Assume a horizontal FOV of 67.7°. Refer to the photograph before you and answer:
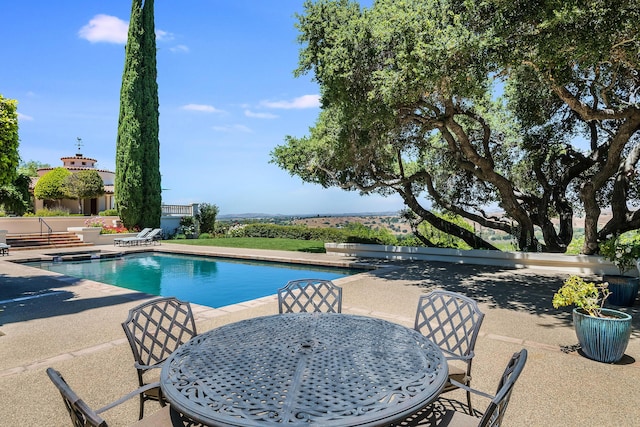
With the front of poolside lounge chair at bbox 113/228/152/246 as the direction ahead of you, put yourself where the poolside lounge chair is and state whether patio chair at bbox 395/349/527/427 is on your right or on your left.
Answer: on your left

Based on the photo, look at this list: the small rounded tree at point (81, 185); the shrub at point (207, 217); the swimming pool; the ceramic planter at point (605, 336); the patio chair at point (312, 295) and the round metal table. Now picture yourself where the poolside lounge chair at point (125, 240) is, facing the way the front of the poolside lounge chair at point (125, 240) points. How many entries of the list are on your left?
4

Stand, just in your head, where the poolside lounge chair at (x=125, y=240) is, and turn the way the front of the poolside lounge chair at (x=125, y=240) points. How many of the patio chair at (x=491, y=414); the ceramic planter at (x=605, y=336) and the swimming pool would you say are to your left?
3

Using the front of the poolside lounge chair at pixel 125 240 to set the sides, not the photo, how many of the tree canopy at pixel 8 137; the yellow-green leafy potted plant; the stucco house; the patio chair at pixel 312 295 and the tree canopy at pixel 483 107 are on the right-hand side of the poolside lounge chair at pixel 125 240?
1

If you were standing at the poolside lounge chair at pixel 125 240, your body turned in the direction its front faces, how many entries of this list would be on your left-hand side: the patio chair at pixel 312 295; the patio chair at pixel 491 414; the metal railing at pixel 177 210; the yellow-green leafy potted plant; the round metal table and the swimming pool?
5

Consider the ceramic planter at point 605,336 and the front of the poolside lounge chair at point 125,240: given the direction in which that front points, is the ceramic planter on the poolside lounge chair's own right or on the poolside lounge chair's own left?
on the poolside lounge chair's own left

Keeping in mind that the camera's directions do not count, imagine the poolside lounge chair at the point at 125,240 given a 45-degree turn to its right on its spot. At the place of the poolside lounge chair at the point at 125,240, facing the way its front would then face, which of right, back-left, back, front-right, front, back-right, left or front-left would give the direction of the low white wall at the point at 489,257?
back

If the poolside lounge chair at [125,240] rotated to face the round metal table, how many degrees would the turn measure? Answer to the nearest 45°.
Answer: approximately 90° to its left

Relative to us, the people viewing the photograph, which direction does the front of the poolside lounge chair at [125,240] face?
facing to the left of the viewer

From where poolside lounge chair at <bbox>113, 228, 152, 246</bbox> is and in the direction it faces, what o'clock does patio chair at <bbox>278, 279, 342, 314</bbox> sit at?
The patio chair is roughly at 9 o'clock from the poolside lounge chair.

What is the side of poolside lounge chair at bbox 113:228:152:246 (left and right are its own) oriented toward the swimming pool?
left
